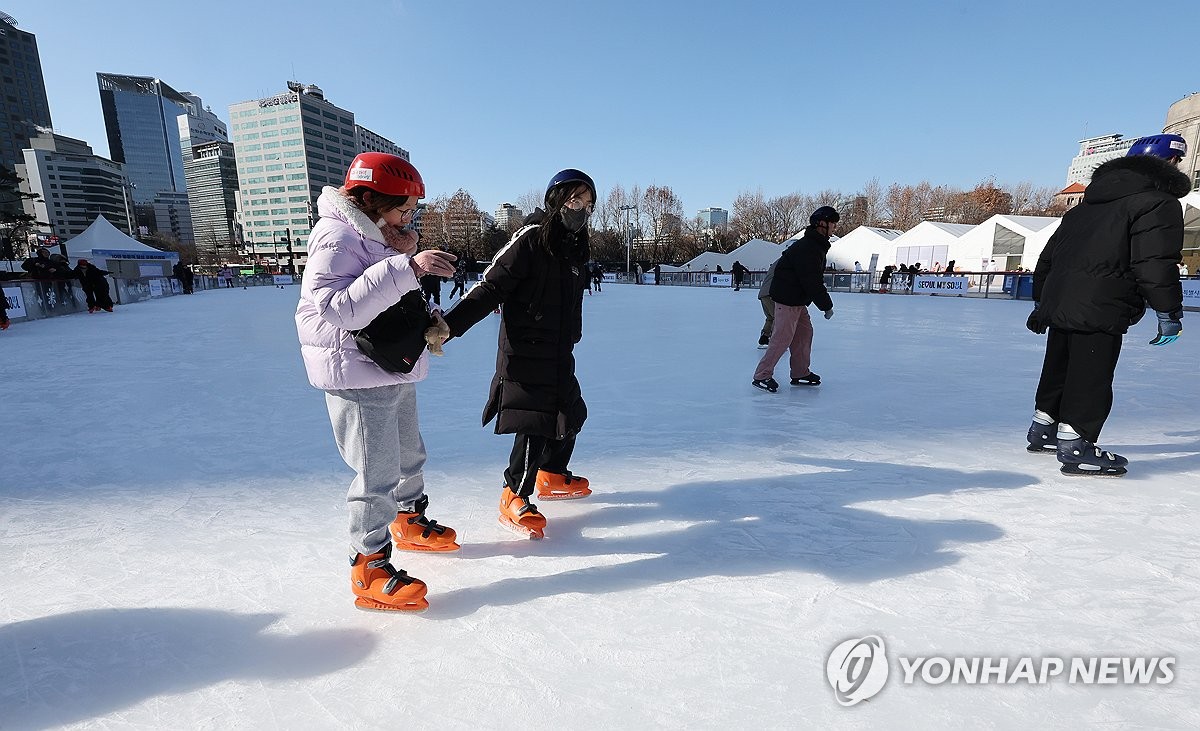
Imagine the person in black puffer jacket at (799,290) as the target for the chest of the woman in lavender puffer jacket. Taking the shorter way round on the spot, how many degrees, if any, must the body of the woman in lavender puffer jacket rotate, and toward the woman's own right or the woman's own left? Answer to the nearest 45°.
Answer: approximately 45° to the woman's own left

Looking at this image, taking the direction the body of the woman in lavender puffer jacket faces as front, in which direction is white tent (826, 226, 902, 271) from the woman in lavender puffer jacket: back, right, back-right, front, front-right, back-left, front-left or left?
front-left

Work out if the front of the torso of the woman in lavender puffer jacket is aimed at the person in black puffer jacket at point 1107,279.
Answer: yes

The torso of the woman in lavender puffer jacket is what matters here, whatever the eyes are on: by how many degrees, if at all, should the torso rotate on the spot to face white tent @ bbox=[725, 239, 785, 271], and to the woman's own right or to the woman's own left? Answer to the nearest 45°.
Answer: approximately 45° to the woman's own left

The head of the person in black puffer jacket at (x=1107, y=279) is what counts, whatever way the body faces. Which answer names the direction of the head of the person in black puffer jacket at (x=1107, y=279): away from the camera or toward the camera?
away from the camera

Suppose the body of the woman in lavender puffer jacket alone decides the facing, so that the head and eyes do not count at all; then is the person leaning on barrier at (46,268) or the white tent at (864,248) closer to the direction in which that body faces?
the white tent

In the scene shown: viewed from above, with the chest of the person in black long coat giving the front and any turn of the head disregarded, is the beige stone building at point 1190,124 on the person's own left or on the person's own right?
on the person's own left

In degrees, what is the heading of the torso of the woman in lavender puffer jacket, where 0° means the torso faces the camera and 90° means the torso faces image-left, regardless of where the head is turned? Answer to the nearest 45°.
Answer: approximately 270°

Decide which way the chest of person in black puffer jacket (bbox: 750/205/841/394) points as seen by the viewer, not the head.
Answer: to the viewer's right

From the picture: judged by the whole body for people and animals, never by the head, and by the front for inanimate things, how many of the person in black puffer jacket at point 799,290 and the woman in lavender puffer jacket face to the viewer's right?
2

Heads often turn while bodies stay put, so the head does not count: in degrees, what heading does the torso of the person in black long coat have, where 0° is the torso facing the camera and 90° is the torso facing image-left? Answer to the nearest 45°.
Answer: approximately 315°

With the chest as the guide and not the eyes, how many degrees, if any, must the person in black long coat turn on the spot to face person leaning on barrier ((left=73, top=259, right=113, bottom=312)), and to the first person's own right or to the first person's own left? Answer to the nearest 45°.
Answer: approximately 180°

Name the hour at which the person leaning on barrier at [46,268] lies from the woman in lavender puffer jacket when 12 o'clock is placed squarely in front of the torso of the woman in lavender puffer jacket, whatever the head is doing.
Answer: The person leaning on barrier is roughly at 8 o'clock from the woman in lavender puffer jacket.

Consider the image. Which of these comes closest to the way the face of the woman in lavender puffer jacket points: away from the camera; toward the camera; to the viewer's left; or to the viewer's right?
to the viewer's right

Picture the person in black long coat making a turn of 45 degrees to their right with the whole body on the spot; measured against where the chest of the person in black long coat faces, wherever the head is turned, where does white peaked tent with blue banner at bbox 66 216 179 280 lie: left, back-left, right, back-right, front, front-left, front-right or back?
back-right
